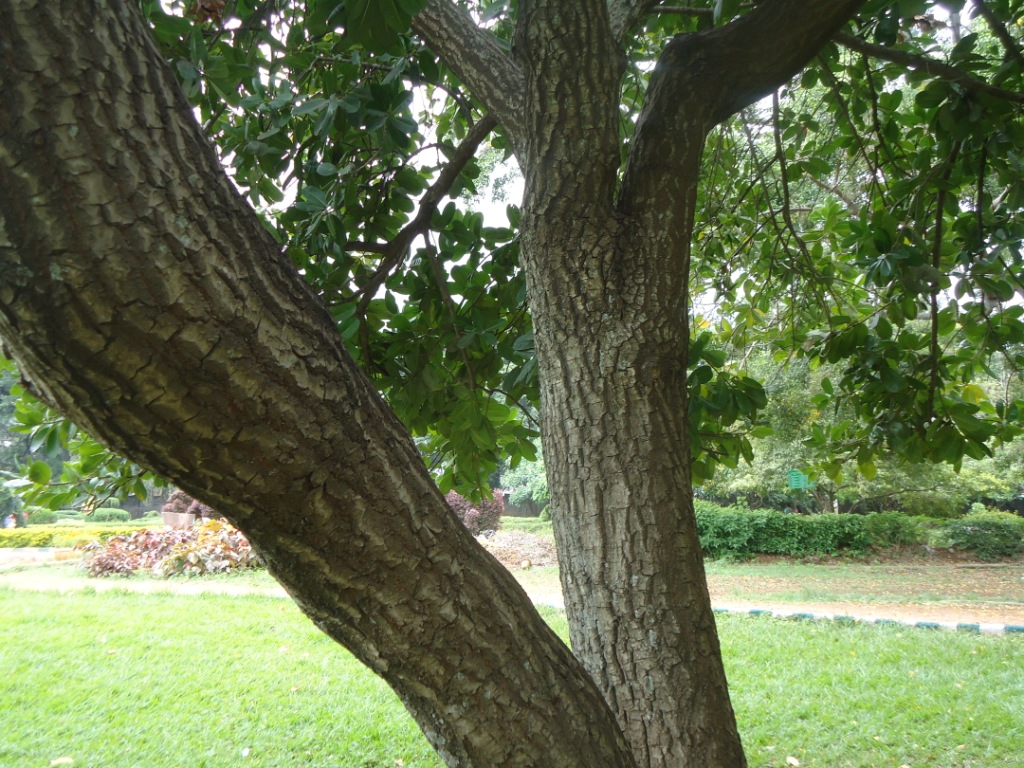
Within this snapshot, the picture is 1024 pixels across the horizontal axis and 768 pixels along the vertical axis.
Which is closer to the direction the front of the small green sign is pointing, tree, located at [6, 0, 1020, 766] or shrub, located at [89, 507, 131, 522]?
the tree

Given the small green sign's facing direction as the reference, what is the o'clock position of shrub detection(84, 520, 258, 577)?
The shrub is roughly at 2 o'clock from the small green sign.

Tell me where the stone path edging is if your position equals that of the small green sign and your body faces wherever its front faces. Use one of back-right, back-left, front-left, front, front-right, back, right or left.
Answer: front

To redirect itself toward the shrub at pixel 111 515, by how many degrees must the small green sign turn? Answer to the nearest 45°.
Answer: approximately 90° to its right

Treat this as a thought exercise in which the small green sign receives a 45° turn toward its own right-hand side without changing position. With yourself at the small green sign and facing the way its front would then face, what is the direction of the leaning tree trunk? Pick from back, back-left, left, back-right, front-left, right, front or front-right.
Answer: front-left

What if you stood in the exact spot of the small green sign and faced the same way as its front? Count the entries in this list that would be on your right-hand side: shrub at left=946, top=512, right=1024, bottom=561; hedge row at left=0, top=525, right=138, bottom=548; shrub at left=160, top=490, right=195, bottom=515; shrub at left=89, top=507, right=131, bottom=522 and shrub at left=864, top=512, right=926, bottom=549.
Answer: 3

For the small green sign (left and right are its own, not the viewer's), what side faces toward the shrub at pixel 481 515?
right

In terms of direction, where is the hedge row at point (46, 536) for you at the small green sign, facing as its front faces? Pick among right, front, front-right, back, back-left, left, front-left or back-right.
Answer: right

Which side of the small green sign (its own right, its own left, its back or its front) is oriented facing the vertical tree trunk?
front

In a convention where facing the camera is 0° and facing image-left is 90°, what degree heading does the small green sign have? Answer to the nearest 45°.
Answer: approximately 0°

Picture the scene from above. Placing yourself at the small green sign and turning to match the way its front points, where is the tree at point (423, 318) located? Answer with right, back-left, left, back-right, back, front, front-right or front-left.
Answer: front

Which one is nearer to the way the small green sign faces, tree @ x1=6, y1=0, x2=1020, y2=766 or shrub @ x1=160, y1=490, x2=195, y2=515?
the tree
